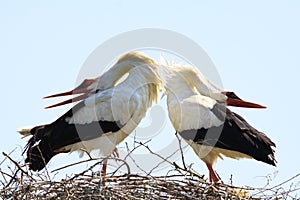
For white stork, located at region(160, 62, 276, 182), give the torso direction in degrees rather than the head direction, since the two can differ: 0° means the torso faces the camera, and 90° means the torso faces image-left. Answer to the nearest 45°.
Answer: approximately 90°

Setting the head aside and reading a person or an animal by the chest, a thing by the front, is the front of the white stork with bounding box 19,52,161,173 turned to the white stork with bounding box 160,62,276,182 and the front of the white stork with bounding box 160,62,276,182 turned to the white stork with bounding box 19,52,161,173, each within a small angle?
yes

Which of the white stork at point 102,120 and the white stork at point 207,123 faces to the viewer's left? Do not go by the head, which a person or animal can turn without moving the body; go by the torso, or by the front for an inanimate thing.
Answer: the white stork at point 207,123

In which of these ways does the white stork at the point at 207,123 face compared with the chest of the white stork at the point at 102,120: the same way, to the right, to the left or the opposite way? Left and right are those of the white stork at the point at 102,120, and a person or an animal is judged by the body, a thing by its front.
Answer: the opposite way

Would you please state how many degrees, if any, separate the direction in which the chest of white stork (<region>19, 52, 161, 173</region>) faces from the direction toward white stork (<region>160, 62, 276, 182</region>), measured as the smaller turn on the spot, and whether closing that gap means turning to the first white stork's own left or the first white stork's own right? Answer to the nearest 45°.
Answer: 0° — it already faces it

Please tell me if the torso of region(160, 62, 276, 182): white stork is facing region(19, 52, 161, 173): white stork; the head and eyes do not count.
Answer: yes

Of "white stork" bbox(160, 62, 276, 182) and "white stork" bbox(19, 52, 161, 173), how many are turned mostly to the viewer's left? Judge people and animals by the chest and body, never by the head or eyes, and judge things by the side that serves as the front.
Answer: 1

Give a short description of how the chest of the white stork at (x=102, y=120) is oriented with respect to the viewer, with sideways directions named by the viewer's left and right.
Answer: facing to the right of the viewer
